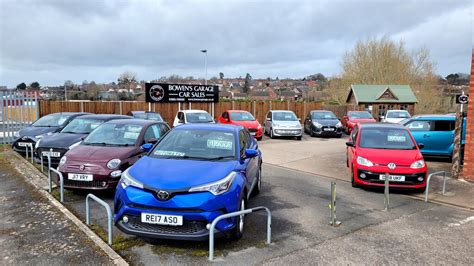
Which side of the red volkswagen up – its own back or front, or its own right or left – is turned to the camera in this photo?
front

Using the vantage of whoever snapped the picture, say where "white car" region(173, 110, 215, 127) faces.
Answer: facing the viewer and to the right of the viewer

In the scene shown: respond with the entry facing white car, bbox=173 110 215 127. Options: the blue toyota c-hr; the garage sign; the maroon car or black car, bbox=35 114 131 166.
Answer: the garage sign

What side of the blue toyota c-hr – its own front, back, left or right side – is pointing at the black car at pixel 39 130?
right

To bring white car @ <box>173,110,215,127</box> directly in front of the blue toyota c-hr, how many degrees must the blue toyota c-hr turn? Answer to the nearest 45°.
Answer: approximately 135° to its right

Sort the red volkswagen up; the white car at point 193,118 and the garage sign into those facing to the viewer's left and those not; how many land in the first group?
0

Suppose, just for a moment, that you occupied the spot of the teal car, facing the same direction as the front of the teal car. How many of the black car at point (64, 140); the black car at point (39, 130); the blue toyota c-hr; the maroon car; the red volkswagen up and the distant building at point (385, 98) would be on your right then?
1

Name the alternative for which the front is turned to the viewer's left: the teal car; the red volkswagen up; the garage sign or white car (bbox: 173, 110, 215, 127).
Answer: the teal car

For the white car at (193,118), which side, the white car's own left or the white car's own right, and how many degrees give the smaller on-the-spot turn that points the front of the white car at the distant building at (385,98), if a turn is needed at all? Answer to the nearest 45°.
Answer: approximately 90° to the white car's own left

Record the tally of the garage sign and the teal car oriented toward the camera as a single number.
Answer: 1

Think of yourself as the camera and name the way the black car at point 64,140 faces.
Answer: facing the viewer and to the left of the viewer

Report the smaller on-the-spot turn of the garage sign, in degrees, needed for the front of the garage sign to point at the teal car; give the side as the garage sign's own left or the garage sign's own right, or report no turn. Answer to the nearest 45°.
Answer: approximately 45° to the garage sign's own left

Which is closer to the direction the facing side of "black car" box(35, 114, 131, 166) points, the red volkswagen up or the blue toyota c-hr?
the blue toyota c-hr
